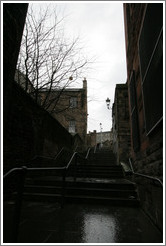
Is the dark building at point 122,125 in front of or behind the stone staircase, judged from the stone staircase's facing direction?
behind

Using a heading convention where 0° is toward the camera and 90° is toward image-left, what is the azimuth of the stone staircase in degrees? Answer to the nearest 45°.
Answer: approximately 0°

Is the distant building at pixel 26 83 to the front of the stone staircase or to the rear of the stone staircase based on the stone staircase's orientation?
to the rear
